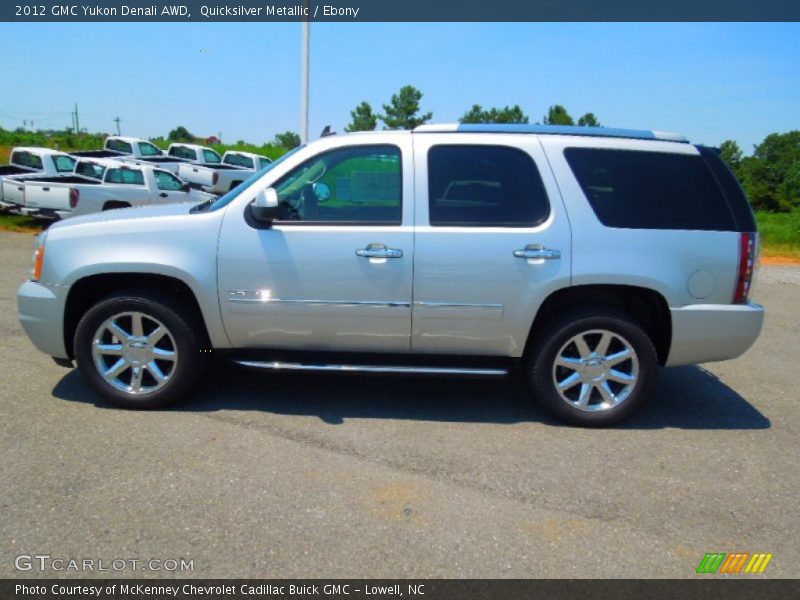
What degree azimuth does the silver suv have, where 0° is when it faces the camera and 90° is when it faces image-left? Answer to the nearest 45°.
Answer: approximately 90°

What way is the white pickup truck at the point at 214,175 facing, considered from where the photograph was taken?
facing away from the viewer and to the right of the viewer

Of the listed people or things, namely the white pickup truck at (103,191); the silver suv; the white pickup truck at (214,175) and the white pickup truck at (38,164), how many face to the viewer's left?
1

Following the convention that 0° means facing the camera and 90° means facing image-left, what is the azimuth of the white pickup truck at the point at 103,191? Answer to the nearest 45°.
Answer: approximately 225°

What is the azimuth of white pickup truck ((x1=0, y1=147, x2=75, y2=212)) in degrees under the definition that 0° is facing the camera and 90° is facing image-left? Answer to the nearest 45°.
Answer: approximately 225°

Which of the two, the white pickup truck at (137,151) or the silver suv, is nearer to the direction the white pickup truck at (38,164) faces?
the white pickup truck

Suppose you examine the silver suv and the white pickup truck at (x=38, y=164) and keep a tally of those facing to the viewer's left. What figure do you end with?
1

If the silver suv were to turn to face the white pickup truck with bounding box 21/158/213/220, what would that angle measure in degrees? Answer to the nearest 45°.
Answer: approximately 45° to its right

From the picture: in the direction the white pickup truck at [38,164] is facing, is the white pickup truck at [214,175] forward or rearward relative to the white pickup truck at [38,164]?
forward
